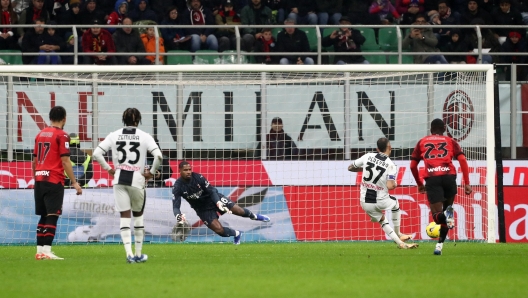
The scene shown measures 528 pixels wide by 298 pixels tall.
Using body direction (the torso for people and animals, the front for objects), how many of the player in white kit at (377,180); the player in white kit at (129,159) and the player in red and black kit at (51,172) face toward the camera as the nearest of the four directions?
0

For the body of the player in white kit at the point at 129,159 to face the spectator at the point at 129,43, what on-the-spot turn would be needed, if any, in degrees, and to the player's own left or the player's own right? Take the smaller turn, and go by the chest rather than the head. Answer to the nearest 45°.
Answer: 0° — they already face them

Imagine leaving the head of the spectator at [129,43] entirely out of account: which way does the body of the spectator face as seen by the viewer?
toward the camera

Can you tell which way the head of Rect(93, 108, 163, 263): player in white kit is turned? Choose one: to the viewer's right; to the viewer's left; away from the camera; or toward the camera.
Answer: away from the camera

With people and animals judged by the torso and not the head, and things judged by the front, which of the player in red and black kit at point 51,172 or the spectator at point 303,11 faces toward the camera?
the spectator

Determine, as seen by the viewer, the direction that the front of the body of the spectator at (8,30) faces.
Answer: toward the camera

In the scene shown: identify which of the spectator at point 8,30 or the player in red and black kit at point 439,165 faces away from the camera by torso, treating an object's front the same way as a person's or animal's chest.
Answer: the player in red and black kit

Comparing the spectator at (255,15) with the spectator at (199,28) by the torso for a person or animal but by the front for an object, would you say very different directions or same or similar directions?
same or similar directions

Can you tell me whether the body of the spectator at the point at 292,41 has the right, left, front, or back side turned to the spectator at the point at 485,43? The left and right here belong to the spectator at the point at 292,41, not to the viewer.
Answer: left

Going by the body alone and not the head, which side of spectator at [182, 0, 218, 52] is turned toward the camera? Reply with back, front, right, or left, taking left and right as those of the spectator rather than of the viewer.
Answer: front

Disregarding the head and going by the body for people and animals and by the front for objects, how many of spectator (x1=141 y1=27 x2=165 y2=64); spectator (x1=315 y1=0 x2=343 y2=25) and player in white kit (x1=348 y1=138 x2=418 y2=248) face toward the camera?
2

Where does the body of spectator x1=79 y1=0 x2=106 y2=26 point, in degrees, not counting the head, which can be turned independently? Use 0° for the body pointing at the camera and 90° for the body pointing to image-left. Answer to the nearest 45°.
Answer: approximately 0°

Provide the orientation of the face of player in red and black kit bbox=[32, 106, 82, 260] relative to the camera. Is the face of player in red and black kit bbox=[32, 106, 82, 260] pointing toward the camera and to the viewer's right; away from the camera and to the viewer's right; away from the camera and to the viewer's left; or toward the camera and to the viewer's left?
away from the camera and to the viewer's right

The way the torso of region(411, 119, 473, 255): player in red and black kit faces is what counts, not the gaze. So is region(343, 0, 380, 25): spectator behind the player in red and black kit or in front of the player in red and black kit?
in front

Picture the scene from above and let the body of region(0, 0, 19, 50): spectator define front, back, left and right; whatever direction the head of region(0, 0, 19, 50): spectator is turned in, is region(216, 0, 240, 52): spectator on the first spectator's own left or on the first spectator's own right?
on the first spectator's own left

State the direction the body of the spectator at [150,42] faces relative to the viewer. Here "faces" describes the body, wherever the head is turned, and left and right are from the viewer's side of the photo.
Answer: facing the viewer

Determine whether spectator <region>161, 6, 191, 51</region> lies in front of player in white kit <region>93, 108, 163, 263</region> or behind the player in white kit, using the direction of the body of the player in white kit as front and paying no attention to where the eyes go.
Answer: in front
